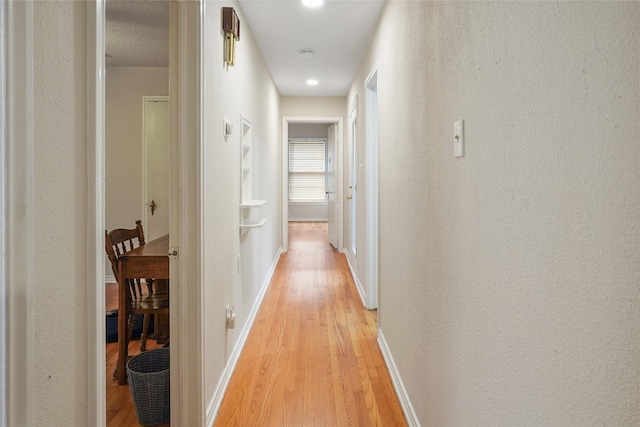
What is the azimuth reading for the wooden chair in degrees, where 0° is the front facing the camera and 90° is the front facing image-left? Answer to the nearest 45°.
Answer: approximately 315°

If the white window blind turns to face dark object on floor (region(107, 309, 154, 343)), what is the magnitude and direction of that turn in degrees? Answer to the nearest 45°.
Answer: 0° — it already faces it

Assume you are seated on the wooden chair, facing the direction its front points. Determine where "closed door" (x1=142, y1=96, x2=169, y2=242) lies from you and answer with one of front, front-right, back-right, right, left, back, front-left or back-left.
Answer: back-left

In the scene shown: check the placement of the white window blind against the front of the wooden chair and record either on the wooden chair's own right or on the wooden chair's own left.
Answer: on the wooden chair's own left

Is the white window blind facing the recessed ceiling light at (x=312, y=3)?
yes

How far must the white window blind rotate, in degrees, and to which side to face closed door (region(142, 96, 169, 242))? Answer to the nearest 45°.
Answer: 0° — it already faces it

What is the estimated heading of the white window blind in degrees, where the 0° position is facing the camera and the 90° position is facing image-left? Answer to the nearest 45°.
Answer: approximately 0°
